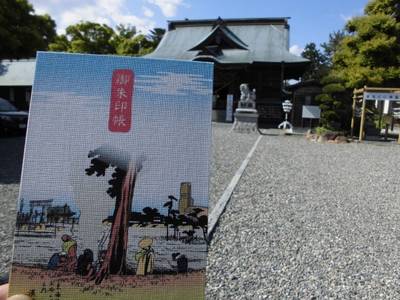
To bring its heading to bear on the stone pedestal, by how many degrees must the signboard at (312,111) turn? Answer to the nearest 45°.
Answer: approximately 90° to its right

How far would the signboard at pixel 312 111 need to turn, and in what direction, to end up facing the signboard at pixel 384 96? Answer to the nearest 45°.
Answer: approximately 45° to its left

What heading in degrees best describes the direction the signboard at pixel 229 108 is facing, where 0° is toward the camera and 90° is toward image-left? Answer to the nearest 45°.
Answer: approximately 0°

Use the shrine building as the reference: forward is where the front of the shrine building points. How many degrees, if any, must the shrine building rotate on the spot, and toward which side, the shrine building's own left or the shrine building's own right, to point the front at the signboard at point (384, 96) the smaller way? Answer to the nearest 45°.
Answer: approximately 45° to the shrine building's own left

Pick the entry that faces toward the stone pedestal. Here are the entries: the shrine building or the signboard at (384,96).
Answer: the shrine building
